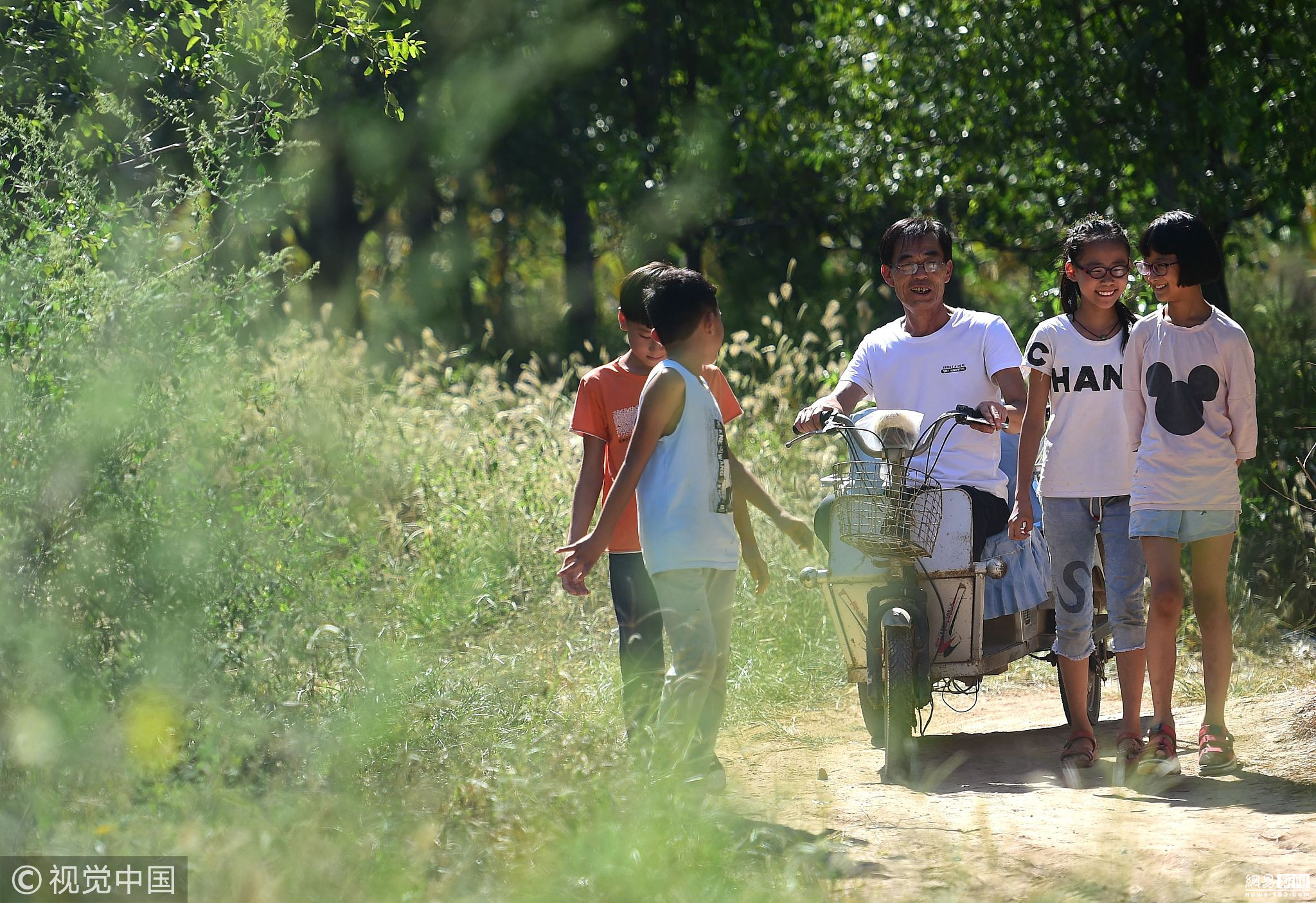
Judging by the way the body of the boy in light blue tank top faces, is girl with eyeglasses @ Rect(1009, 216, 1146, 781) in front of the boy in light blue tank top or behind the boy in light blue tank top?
in front

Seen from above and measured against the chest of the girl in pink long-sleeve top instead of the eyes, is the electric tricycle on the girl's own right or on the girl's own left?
on the girl's own right

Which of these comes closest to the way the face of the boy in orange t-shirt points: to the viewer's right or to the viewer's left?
to the viewer's right

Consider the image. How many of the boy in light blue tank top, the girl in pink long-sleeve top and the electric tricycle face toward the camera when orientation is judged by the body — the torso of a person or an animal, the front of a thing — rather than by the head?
2

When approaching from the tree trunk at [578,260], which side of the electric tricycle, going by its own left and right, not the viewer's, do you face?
back

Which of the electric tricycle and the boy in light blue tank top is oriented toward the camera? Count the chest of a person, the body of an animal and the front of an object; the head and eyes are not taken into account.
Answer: the electric tricycle

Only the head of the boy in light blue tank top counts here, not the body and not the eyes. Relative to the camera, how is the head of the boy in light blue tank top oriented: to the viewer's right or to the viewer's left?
to the viewer's right

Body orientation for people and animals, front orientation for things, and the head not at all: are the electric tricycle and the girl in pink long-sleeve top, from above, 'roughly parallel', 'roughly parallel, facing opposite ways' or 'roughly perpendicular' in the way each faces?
roughly parallel

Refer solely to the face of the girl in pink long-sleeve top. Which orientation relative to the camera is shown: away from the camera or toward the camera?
toward the camera

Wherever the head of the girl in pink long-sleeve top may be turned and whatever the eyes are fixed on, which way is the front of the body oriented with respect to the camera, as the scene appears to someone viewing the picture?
toward the camera

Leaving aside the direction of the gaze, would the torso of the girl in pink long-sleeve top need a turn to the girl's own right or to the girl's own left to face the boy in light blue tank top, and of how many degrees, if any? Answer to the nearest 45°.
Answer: approximately 45° to the girl's own right

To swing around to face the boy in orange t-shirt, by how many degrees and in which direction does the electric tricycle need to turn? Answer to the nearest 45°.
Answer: approximately 90° to its right

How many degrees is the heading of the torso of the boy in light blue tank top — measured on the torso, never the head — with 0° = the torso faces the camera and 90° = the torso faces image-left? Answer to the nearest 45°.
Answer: approximately 270°

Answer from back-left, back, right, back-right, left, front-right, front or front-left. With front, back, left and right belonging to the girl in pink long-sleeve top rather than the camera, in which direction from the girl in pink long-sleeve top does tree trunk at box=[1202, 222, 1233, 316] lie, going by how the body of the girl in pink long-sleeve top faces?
back
